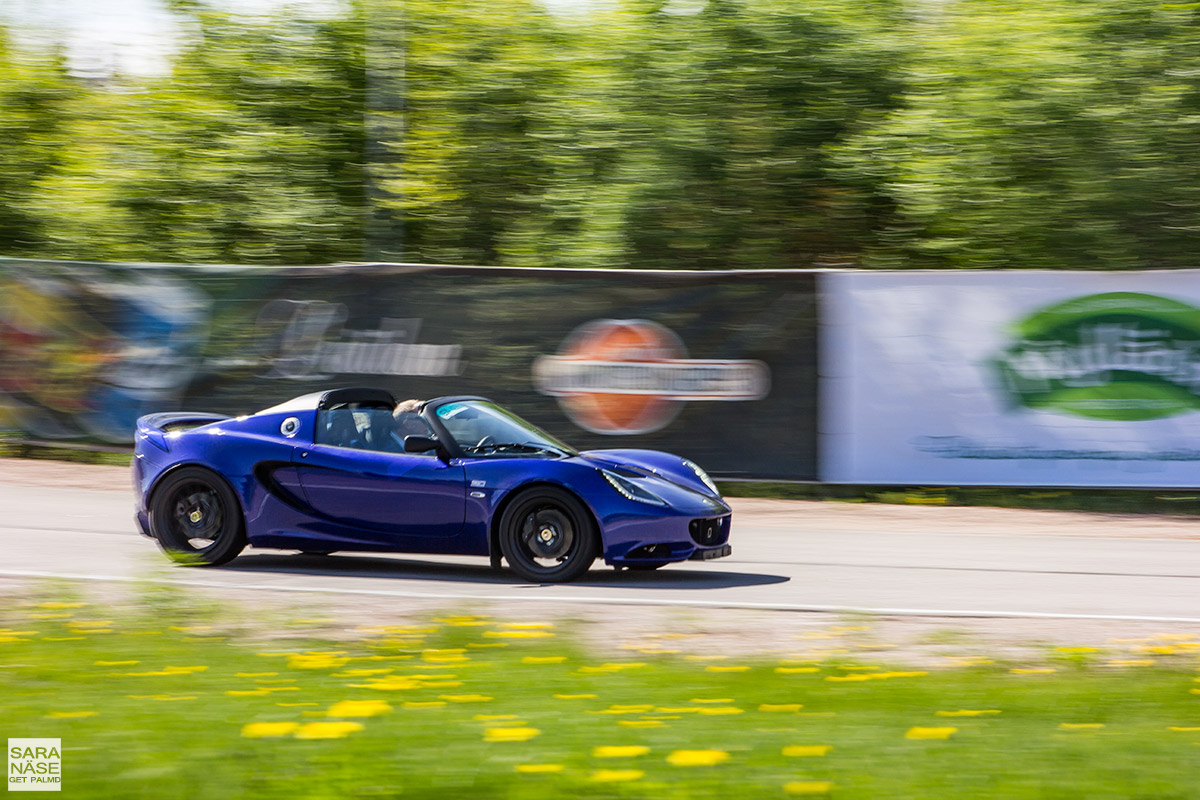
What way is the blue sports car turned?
to the viewer's right

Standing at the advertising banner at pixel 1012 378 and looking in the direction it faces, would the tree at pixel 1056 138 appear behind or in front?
behind

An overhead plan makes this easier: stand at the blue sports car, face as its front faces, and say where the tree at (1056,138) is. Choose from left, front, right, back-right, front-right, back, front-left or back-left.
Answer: front-left

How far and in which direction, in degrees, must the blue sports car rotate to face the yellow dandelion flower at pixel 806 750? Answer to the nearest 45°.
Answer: approximately 90° to its right

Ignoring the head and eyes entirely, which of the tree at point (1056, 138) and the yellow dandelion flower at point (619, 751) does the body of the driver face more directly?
the tree

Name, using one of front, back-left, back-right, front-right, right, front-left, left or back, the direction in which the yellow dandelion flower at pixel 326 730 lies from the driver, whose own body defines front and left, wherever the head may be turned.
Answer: right

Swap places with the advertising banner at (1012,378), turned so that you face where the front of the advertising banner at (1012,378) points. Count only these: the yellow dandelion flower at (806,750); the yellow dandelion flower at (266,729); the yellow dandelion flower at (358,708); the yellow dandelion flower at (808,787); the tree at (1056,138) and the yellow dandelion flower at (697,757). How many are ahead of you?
5

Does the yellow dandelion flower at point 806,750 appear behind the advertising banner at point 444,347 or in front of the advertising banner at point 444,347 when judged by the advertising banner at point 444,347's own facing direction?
in front

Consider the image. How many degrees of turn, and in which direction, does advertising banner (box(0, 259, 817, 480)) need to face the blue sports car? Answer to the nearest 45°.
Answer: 0° — it already faces it

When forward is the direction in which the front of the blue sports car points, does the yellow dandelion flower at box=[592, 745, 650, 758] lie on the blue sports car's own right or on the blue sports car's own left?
on the blue sports car's own right

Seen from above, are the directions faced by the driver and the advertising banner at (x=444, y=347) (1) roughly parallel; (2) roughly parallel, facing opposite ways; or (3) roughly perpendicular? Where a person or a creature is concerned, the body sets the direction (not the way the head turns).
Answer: roughly perpendicular

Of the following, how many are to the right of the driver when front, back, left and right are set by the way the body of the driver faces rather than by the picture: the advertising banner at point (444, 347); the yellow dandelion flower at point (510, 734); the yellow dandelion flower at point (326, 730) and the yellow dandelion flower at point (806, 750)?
3

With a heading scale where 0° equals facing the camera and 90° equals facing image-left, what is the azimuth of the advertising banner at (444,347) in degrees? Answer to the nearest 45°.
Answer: approximately 0°

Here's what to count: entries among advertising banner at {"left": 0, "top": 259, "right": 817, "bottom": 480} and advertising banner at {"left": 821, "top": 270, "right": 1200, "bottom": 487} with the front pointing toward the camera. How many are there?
2

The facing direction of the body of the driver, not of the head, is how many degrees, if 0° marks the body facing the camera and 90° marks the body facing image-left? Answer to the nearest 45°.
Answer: approximately 270°

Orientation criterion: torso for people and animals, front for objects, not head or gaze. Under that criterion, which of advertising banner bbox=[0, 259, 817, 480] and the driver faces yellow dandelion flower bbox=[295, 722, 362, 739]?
the advertising banner
